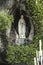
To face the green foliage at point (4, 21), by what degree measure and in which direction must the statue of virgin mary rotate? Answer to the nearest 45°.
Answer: approximately 45° to its right

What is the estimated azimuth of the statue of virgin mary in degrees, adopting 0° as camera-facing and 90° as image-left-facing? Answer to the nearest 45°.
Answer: approximately 0°
